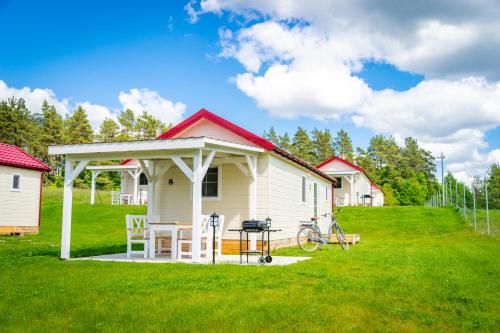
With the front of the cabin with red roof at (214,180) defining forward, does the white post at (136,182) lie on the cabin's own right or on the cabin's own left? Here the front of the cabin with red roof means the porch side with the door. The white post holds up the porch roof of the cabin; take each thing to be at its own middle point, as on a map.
on the cabin's own right

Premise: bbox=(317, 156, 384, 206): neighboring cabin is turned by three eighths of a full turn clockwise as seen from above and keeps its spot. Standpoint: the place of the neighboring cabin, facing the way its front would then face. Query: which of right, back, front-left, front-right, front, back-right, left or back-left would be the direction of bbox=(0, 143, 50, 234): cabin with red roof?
back-left

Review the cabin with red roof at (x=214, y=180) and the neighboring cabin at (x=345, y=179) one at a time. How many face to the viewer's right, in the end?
0

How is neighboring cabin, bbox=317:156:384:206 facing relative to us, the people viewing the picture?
facing the viewer and to the left of the viewer

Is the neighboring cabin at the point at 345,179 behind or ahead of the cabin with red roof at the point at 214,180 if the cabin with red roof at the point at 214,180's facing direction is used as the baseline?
behind

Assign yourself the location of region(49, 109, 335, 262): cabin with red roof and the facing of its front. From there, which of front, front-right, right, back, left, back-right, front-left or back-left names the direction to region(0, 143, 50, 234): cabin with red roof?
right
